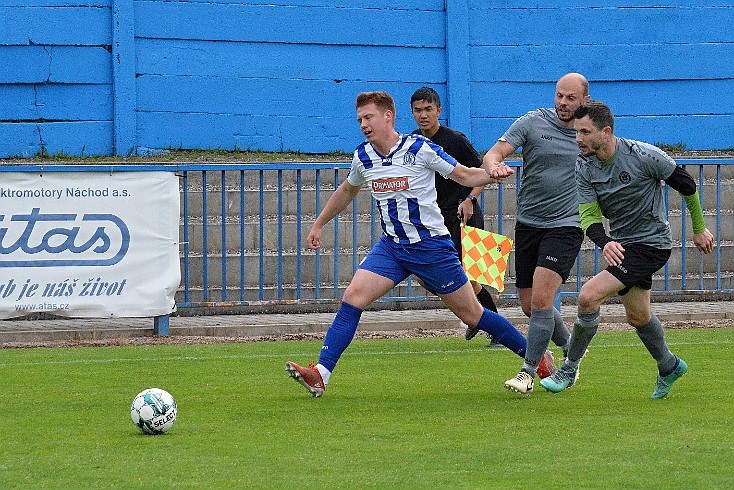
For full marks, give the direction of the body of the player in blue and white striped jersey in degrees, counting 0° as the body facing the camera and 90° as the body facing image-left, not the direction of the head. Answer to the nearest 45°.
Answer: approximately 45°

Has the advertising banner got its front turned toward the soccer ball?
yes

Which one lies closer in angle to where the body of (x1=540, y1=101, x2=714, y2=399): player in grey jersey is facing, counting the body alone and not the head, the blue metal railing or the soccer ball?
the soccer ball

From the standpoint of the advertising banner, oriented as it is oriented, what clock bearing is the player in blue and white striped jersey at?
The player in blue and white striped jersey is roughly at 11 o'clock from the advertising banner.

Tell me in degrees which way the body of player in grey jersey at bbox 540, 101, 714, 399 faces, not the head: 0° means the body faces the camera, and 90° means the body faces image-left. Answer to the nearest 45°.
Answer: approximately 45°

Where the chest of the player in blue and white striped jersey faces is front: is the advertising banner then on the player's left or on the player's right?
on the player's right
